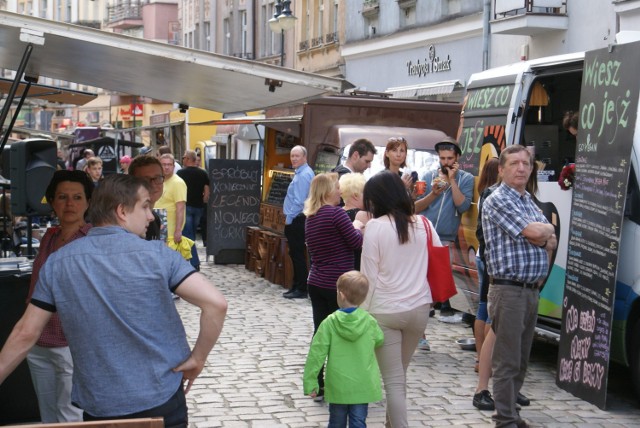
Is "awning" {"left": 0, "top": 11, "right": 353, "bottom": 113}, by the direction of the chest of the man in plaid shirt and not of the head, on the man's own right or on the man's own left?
on the man's own right

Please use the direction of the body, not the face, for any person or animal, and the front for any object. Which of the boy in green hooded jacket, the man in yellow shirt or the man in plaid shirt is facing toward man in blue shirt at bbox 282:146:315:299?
the boy in green hooded jacket

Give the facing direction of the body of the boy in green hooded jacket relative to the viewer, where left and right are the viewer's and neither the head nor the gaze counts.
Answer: facing away from the viewer

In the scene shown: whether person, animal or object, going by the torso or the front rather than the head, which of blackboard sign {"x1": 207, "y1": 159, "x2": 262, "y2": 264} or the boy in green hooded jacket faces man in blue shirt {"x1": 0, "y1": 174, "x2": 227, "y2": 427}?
the blackboard sign

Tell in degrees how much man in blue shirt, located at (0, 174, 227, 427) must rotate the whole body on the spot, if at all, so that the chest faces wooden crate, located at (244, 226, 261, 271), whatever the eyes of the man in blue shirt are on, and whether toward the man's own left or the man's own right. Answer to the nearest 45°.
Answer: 0° — they already face it

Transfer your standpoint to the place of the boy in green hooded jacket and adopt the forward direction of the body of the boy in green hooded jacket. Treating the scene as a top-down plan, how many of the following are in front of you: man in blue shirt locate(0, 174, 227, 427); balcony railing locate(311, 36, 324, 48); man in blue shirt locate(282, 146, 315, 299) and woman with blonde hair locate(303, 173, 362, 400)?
3

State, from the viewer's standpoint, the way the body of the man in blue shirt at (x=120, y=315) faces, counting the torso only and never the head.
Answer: away from the camera
